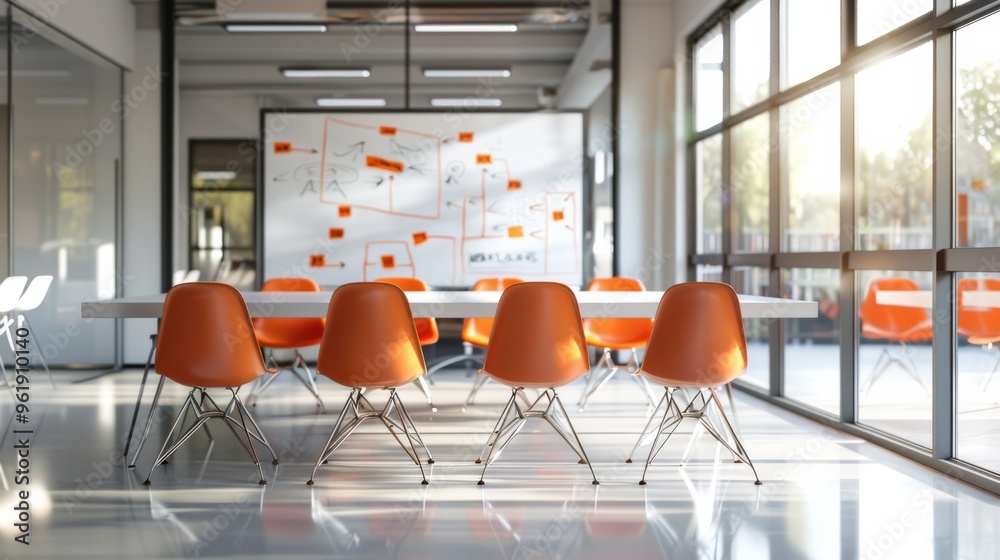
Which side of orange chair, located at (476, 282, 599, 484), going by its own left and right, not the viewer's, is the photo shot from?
back

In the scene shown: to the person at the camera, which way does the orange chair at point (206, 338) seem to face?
facing away from the viewer

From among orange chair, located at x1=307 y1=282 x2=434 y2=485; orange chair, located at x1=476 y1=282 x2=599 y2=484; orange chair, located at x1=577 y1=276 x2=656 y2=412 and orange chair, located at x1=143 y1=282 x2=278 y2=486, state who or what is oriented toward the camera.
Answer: orange chair, located at x1=577 y1=276 x2=656 y2=412

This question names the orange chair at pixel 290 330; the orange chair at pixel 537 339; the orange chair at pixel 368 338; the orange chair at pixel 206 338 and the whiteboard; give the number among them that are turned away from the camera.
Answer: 3

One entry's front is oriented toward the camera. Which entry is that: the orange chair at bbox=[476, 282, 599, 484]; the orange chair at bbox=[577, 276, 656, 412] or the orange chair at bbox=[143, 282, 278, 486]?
the orange chair at bbox=[577, 276, 656, 412]

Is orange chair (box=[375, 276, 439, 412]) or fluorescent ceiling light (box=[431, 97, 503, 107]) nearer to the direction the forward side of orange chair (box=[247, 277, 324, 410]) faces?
the orange chair

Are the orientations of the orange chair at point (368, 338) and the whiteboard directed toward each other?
yes

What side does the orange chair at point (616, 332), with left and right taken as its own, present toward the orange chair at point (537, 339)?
front

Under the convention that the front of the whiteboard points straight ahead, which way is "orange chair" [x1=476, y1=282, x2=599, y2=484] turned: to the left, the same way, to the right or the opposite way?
the opposite way

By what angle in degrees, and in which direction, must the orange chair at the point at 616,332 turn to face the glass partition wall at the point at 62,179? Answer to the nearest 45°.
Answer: approximately 90° to its right

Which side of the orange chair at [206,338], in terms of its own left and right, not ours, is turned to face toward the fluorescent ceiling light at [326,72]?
front

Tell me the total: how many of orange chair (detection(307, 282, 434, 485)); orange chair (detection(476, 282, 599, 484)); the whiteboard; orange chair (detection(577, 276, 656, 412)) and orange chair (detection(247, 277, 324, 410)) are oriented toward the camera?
3

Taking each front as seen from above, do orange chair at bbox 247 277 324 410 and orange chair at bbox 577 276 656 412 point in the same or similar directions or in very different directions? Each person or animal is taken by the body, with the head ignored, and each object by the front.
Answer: same or similar directions

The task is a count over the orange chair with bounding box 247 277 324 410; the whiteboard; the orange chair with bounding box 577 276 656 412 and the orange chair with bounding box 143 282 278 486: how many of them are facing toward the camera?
3

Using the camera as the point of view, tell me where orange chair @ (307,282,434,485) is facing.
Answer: facing away from the viewer

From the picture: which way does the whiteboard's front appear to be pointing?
toward the camera

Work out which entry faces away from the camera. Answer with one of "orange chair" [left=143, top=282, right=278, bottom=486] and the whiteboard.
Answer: the orange chair

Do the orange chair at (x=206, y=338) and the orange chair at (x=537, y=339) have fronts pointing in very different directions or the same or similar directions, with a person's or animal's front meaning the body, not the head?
same or similar directions
